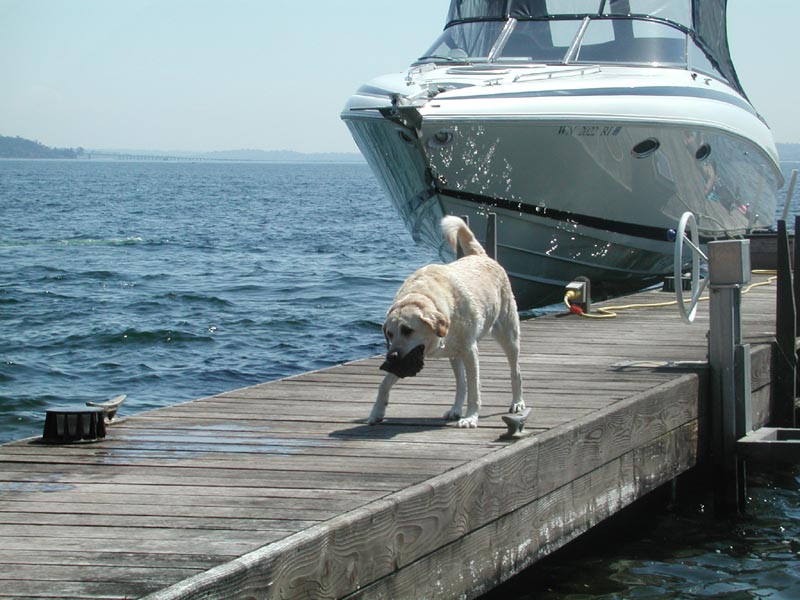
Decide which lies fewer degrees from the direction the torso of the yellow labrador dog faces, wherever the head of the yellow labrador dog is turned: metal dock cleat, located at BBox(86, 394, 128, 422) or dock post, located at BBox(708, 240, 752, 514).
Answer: the metal dock cleat

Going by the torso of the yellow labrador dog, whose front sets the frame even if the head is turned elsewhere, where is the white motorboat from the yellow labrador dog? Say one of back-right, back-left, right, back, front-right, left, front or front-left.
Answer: back-right

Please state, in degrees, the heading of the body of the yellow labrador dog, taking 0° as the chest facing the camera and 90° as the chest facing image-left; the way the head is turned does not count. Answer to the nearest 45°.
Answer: approximately 45°

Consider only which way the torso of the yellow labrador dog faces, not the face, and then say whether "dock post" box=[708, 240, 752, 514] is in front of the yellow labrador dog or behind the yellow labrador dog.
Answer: behind

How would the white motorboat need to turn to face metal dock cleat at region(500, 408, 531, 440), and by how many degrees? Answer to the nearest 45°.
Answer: approximately 45° to its left

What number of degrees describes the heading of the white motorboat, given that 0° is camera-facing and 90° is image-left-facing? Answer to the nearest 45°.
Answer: approximately 45°
